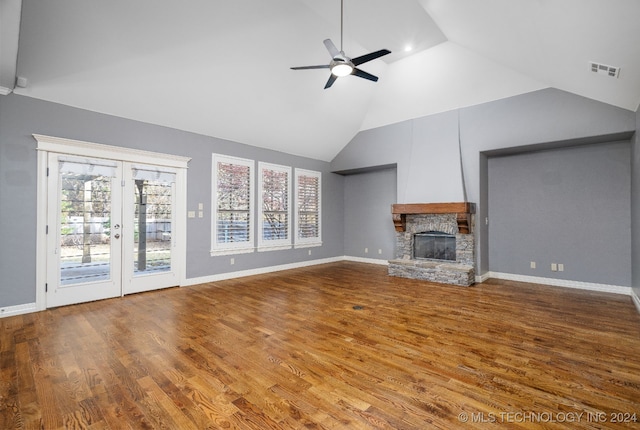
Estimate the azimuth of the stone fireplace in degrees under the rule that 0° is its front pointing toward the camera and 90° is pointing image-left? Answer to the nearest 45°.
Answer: approximately 45°

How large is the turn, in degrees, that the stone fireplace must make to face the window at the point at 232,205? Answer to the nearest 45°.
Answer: approximately 45° to its right

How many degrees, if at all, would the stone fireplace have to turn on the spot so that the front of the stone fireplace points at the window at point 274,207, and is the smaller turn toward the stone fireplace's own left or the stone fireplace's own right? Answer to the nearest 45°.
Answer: approximately 45° to the stone fireplace's own right

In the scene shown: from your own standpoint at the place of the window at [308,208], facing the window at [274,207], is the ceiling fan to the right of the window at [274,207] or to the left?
left

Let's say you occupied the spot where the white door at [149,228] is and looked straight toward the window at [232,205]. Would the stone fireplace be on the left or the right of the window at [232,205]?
right

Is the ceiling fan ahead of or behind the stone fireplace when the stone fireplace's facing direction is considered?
ahead

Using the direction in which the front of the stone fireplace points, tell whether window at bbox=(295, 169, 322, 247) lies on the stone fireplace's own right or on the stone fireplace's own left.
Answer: on the stone fireplace's own right

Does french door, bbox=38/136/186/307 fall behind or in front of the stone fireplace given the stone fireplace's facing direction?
in front
